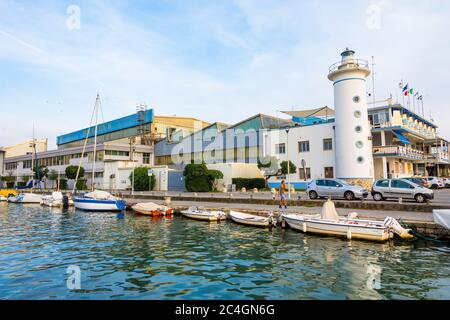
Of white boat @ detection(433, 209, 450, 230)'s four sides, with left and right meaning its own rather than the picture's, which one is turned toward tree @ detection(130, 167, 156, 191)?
front

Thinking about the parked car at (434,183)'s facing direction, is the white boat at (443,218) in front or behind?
in front

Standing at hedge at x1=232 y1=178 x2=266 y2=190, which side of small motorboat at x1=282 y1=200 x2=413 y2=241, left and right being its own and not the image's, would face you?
right

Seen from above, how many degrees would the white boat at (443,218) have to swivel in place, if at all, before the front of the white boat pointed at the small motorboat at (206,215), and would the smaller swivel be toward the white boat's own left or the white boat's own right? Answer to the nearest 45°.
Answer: approximately 45° to the white boat's own left

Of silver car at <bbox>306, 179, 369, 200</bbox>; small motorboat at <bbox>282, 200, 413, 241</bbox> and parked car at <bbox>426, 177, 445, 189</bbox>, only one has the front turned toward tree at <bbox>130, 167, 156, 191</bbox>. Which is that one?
the small motorboat

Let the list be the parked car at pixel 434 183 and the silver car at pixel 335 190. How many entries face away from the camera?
0

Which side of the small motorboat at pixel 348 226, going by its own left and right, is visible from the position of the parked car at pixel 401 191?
right

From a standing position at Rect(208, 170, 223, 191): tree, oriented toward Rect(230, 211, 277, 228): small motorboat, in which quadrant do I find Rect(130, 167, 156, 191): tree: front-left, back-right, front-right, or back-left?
back-right

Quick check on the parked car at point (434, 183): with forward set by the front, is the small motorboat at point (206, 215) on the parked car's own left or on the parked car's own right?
on the parked car's own right
